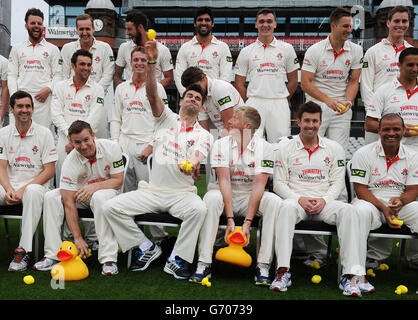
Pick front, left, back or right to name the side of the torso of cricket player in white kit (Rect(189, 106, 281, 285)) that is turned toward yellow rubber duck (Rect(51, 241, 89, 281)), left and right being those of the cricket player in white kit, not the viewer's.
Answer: right

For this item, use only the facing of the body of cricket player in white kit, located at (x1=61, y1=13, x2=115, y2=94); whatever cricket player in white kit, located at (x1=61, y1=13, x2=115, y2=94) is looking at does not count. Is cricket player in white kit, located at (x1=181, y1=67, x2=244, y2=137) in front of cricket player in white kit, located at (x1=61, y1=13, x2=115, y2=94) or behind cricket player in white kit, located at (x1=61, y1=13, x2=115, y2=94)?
in front

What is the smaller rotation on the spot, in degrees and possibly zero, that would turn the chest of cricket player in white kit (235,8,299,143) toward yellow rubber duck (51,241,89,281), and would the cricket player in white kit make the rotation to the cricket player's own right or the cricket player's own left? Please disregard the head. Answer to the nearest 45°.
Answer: approximately 45° to the cricket player's own right

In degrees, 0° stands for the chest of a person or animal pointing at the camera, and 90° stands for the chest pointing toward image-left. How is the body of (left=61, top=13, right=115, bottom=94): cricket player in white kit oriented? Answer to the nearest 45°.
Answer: approximately 0°

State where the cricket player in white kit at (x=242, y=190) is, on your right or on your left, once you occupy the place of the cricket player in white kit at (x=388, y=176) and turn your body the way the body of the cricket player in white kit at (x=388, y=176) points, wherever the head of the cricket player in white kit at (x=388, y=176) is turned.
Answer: on your right
